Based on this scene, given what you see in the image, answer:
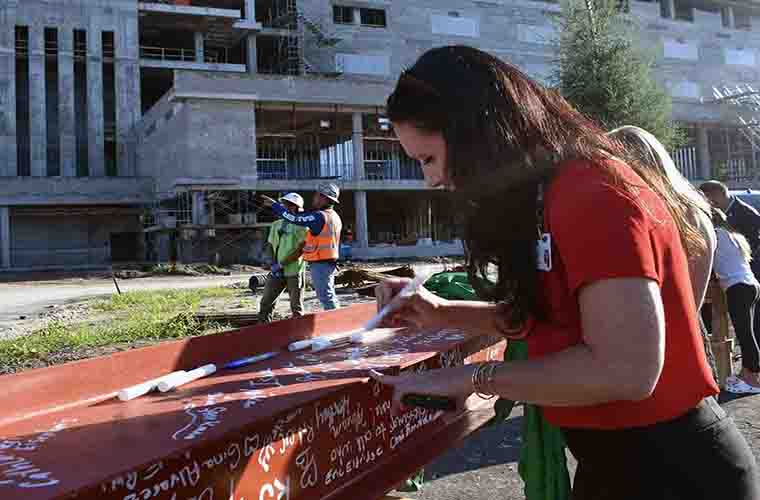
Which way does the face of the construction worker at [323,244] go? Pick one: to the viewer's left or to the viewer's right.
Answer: to the viewer's left

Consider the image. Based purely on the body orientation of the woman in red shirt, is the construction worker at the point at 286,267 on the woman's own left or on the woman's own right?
on the woman's own right

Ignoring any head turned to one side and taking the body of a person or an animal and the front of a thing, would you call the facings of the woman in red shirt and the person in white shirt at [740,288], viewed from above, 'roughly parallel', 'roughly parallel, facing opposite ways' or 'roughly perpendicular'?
roughly parallel

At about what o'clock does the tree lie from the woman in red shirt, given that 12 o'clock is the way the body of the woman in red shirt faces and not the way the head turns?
The tree is roughly at 3 o'clock from the woman in red shirt.

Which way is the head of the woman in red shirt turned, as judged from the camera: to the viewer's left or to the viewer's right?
to the viewer's left

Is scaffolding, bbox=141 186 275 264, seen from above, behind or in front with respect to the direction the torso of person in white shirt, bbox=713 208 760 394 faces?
in front

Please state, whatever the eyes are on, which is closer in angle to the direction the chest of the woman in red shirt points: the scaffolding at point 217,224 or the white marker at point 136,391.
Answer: the white marker

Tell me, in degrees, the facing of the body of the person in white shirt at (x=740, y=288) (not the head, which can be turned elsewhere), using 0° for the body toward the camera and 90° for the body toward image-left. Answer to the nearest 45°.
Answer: approximately 90°

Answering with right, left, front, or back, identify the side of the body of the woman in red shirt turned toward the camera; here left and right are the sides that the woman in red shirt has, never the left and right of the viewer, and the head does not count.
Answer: left

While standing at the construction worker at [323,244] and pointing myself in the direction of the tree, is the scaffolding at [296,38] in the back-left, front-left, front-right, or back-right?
front-left

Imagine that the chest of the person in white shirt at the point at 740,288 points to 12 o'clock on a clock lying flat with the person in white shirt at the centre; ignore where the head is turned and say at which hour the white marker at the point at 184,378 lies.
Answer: The white marker is roughly at 10 o'clock from the person in white shirt.

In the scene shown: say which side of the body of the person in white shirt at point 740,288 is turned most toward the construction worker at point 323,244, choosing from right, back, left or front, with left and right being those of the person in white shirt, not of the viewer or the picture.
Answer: front

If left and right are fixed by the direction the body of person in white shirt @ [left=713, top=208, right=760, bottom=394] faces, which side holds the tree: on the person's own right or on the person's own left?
on the person's own right

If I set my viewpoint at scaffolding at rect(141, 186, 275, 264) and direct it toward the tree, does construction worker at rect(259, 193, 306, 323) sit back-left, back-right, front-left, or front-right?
front-right

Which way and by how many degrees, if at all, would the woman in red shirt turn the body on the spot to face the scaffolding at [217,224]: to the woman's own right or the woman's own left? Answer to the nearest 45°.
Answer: approximately 45° to the woman's own right
